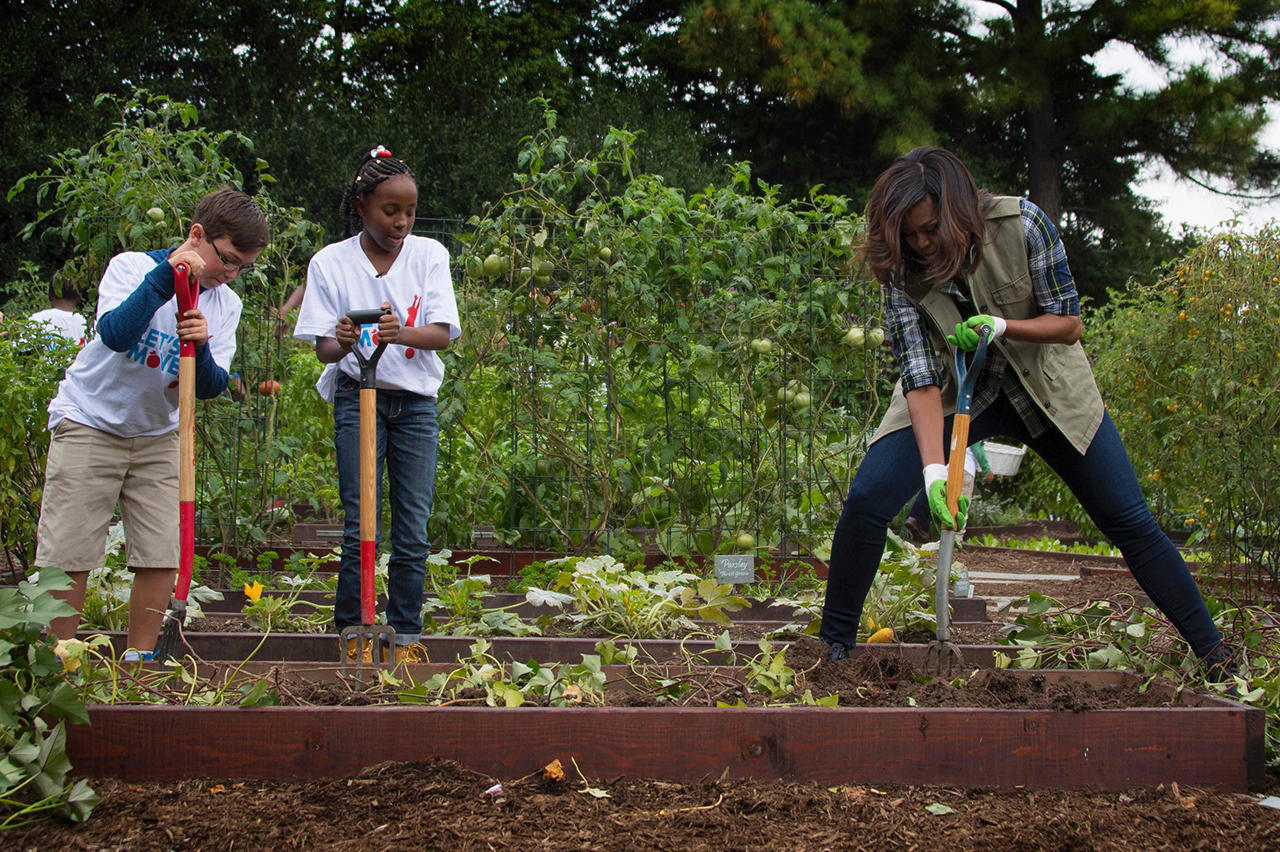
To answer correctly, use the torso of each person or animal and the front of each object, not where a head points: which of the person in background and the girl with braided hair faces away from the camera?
the person in background

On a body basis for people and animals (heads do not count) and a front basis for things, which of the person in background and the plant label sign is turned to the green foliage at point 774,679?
the plant label sign

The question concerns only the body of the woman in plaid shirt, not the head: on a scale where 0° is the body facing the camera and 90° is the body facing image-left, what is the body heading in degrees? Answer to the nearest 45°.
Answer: approximately 0°

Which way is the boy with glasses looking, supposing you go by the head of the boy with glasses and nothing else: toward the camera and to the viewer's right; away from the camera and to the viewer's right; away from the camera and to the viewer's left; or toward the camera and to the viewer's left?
toward the camera and to the viewer's right

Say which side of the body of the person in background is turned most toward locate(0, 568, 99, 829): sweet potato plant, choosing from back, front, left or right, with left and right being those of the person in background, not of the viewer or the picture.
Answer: back

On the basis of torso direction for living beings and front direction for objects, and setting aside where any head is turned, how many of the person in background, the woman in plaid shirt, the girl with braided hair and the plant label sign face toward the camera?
3

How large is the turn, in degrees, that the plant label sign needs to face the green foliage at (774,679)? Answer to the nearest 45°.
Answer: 0° — it already faces it
